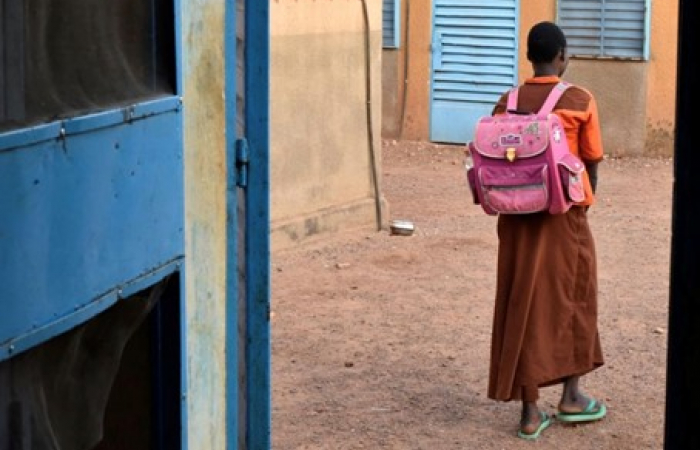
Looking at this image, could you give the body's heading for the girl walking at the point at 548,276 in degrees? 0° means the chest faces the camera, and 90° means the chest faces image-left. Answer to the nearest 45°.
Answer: approximately 225°

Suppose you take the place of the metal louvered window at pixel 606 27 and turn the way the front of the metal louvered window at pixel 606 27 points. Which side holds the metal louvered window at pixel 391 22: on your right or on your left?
on your right

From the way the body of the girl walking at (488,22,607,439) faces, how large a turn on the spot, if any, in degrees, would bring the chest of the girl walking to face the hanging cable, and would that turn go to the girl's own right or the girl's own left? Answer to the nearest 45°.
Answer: approximately 45° to the girl's own left

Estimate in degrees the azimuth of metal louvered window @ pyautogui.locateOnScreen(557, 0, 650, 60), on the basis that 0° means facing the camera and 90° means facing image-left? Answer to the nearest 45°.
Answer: approximately 0°

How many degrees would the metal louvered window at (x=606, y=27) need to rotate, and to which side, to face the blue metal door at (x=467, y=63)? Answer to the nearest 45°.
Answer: approximately 90° to its right

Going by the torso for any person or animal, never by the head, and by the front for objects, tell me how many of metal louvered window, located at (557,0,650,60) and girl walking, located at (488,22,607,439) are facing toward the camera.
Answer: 1
